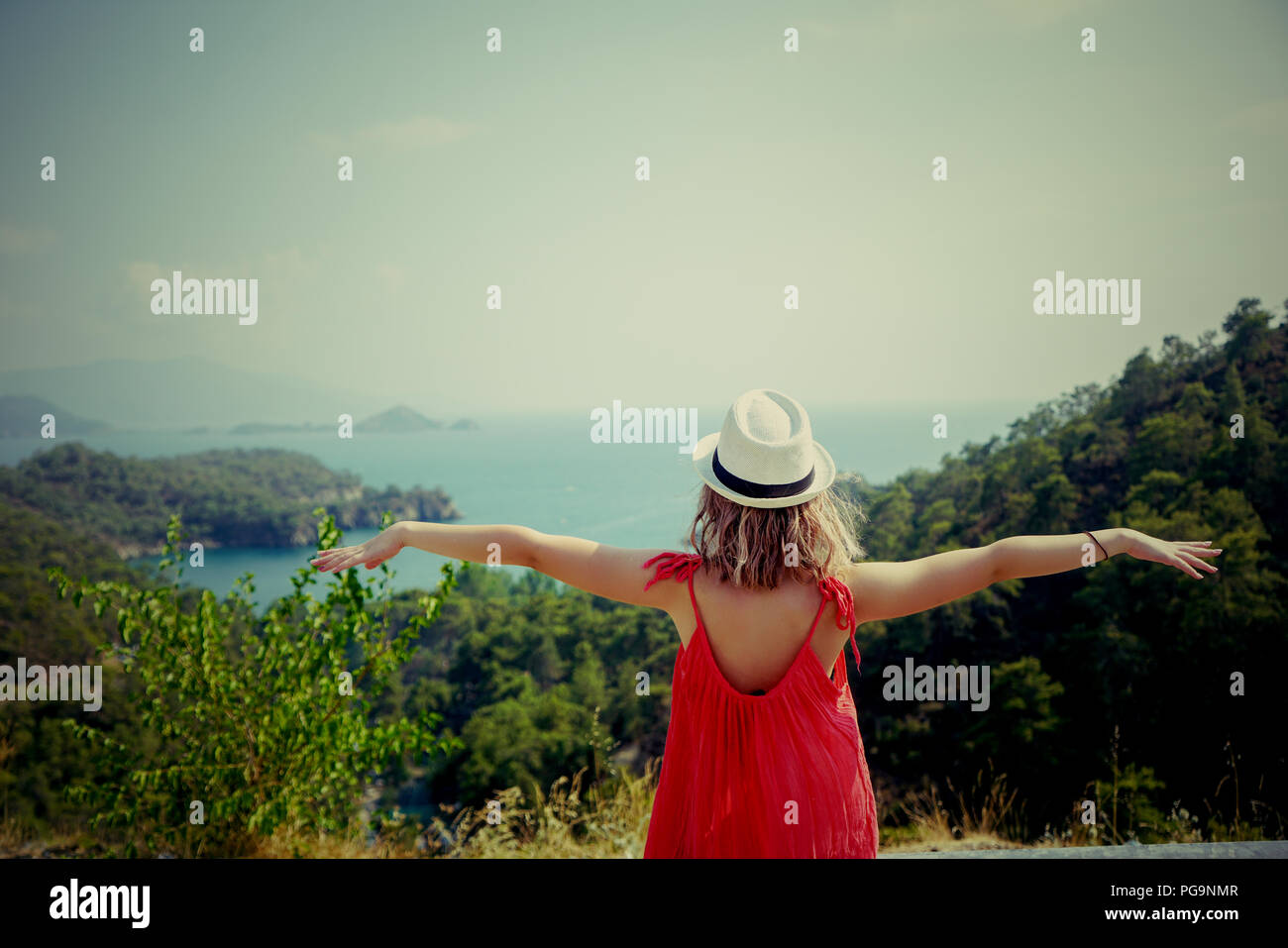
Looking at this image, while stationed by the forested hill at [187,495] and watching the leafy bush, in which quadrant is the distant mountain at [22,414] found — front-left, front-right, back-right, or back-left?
back-right

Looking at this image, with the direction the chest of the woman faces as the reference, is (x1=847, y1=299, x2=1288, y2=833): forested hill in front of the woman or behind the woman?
in front

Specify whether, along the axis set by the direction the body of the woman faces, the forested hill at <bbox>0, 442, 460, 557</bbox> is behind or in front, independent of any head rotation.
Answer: in front

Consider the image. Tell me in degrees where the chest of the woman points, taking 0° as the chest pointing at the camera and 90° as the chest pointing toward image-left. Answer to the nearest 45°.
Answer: approximately 180°

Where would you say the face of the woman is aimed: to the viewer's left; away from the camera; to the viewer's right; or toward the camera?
away from the camera
